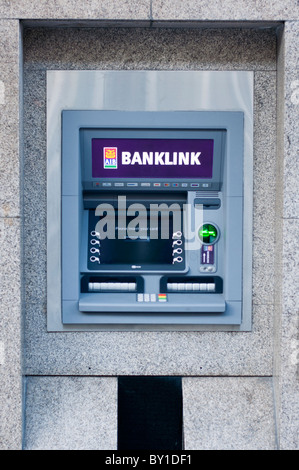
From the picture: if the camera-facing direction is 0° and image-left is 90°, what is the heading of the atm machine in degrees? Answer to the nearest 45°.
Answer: approximately 0°
